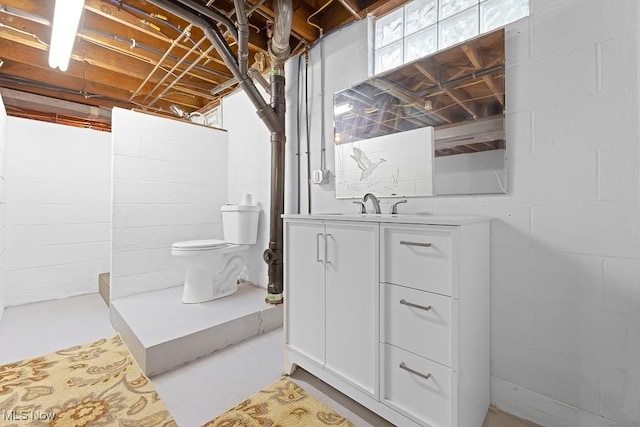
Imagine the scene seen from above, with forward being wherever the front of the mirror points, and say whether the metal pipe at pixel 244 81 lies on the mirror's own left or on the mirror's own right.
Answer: on the mirror's own right

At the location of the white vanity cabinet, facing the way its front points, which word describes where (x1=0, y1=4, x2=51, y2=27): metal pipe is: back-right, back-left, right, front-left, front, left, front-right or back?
front-right

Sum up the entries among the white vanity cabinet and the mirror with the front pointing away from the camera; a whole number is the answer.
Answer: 0

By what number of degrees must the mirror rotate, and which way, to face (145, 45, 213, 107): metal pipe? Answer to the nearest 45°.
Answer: approximately 45° to its right

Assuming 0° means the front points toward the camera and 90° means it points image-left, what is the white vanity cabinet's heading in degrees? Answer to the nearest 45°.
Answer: approximately 45°

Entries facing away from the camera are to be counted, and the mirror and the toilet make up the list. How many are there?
0

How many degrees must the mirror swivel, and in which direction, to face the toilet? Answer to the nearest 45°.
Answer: approximately 45° to its right
